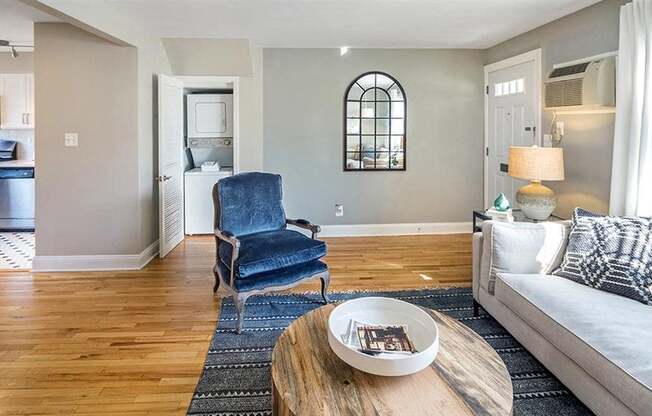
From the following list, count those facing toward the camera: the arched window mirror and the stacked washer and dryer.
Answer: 2

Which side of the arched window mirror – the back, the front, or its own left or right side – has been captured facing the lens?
front

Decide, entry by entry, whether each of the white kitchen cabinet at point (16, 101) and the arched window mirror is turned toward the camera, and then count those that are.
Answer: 2

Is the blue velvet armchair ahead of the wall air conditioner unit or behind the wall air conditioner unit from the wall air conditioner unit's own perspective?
ahead

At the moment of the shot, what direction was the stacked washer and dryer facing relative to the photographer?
facing the viewer

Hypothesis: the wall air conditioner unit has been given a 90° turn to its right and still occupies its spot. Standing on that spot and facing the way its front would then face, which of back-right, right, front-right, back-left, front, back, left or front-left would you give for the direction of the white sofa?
back-left

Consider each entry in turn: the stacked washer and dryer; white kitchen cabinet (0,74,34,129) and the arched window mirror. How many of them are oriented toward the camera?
3

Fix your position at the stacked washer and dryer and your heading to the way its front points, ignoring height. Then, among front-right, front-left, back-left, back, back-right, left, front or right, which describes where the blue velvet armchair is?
front

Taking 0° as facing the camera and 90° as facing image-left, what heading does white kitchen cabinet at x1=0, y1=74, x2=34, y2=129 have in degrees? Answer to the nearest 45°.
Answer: approximately 0°

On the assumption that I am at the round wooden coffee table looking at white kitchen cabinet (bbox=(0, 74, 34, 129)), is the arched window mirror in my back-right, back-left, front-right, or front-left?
front-right

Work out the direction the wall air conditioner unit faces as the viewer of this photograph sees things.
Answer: facing the viewer and to the left of the viewer

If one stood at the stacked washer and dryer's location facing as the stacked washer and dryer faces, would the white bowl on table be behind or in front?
in front

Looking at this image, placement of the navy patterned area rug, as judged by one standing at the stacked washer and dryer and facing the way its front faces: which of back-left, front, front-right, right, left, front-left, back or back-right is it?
front
